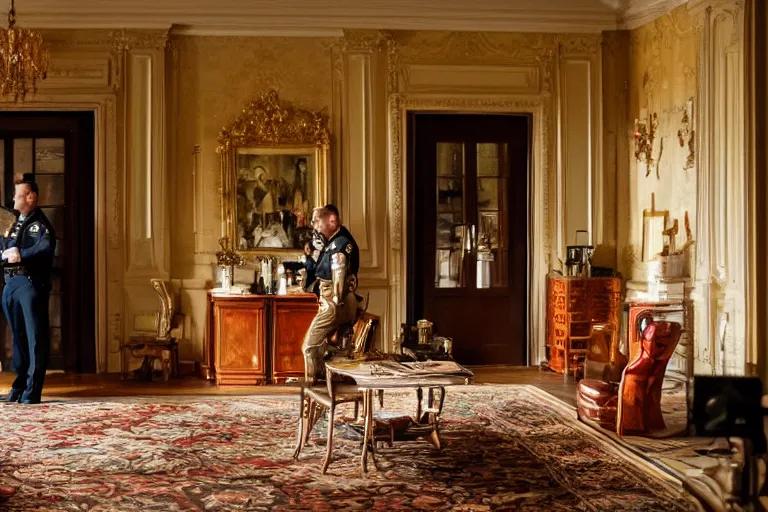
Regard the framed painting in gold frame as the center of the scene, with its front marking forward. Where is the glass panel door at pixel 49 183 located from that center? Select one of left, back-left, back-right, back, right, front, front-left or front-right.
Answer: right

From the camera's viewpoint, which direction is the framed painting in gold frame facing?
toward the camera

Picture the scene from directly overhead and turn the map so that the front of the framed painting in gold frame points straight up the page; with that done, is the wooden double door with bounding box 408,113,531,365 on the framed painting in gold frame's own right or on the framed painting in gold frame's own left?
on the framed painting in gold frame's own left

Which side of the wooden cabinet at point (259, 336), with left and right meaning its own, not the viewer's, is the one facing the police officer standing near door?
right

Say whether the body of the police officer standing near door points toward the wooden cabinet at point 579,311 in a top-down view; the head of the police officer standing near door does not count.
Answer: no

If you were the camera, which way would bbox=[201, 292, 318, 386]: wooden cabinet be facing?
facing the viewer

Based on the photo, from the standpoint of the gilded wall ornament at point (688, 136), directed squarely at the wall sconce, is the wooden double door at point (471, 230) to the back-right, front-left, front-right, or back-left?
front-left

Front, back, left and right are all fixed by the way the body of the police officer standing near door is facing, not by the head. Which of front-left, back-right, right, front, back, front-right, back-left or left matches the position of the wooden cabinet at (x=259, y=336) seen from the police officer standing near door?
back-left
